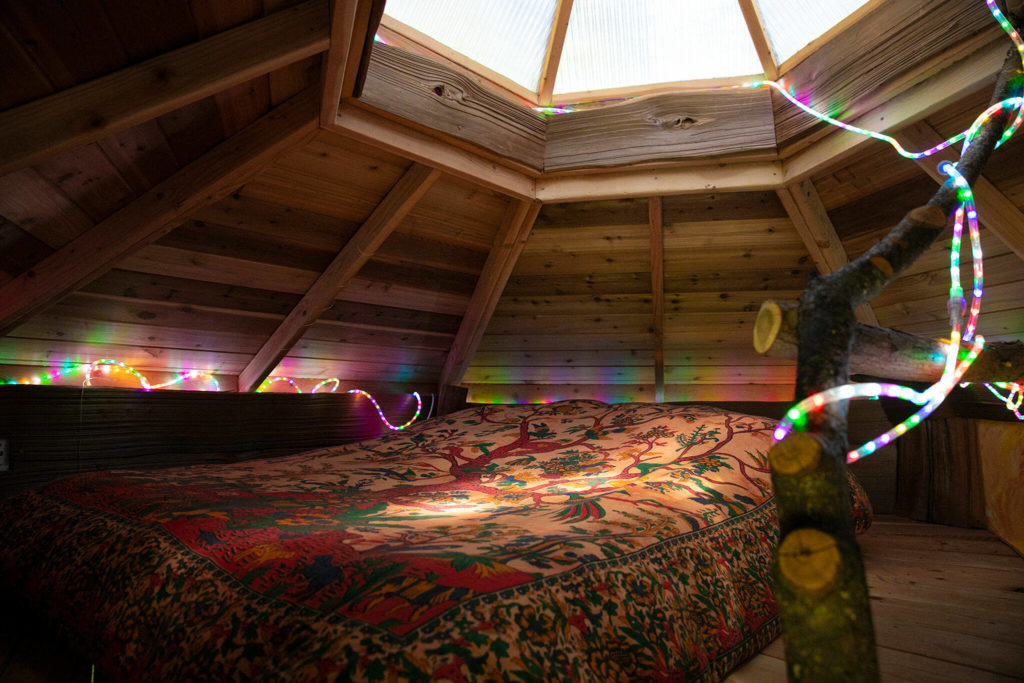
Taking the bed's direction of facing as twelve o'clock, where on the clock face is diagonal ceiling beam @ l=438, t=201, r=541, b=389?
The diagonal ceiling beam is roughly at 5 o'clock from the bed.

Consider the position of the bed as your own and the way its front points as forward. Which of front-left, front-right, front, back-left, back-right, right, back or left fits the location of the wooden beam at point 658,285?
back

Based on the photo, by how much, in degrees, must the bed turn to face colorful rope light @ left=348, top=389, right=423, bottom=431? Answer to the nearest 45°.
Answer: approximately 135° to its right

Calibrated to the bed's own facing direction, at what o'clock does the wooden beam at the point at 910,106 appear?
The wooden beam is roughly at 7 o'clock from the bed.

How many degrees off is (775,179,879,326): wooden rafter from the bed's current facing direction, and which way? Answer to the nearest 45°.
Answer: approximately 180°

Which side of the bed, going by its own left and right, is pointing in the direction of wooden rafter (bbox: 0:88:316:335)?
right

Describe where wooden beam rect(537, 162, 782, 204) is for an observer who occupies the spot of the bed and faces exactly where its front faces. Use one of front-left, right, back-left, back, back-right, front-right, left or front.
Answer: back
